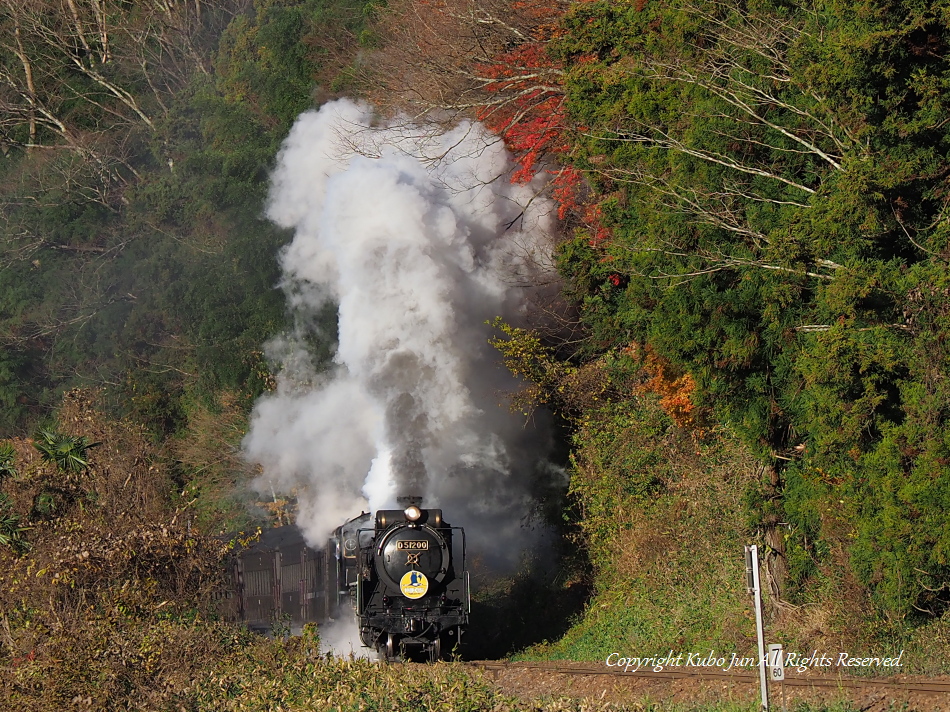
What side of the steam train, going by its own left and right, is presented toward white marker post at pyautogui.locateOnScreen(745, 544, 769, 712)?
front

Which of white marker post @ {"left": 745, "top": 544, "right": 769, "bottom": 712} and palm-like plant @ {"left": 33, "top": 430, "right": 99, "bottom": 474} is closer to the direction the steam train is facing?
the white marker post

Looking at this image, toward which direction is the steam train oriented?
toward the camera

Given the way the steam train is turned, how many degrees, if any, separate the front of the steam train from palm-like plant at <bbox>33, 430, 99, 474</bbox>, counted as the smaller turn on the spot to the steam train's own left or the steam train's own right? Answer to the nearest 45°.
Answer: approximately 135° to the steam train's own right

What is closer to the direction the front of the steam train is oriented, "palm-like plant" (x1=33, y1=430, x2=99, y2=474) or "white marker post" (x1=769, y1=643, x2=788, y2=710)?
the white marker post

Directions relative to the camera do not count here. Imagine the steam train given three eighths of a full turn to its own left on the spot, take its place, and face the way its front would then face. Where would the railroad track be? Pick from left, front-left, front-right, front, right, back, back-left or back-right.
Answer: right
